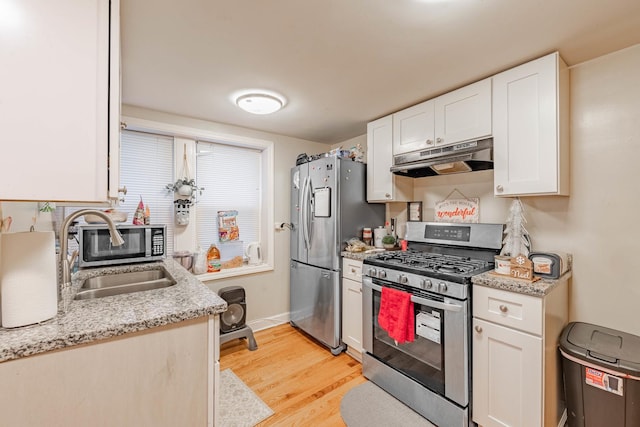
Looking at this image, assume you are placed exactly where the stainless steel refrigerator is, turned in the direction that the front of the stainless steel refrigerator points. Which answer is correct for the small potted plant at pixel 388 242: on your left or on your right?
on your left

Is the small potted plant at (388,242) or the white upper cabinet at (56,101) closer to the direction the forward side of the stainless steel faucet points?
the small potted plant

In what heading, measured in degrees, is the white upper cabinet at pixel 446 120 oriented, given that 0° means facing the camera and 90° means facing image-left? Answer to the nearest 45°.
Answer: approximately 45°

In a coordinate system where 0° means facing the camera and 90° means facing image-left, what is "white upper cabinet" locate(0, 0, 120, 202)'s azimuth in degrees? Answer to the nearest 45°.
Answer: approximately 270°

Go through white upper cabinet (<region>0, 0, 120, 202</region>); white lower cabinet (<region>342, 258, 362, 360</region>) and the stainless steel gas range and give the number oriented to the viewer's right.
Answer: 1

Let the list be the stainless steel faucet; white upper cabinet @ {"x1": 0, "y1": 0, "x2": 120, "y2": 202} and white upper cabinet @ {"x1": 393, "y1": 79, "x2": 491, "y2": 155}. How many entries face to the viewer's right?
2

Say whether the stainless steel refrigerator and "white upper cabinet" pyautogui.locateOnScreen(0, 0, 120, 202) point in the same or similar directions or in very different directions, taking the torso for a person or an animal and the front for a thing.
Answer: very different directions

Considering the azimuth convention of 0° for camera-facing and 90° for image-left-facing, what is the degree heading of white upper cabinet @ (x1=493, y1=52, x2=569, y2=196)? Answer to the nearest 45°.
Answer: approximately 45°

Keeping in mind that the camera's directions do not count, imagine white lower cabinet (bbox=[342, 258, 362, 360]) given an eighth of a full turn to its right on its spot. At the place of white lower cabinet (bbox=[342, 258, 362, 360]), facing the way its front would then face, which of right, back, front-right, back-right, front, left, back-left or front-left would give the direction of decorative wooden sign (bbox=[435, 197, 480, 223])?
back

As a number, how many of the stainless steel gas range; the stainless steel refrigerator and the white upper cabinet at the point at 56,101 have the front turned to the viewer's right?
1

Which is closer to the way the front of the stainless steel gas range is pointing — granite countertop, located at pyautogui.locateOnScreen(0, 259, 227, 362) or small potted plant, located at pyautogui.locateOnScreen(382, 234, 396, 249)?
the granite countertop

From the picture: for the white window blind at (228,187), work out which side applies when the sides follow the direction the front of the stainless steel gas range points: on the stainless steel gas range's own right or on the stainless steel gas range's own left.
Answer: on the stainless steel gas range's own right
